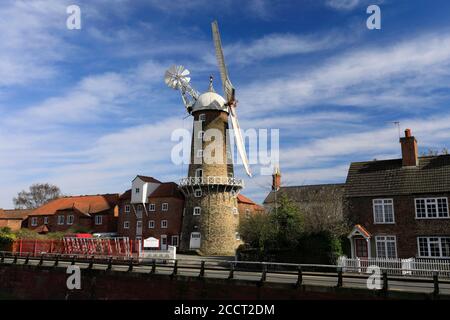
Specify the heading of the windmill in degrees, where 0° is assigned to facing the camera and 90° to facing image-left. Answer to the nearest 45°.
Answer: approximately 270°

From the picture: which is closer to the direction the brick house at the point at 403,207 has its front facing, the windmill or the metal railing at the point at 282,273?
the metal railing

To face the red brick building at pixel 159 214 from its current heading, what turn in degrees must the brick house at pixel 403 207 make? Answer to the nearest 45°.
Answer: approximately 135° to its right

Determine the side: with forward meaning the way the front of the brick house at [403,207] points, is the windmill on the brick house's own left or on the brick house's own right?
on the brick house's own right

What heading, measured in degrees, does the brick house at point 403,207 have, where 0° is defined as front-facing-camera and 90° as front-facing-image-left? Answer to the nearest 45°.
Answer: approximately 0°

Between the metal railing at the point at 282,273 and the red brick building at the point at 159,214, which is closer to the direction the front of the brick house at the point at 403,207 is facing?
the metal railing
